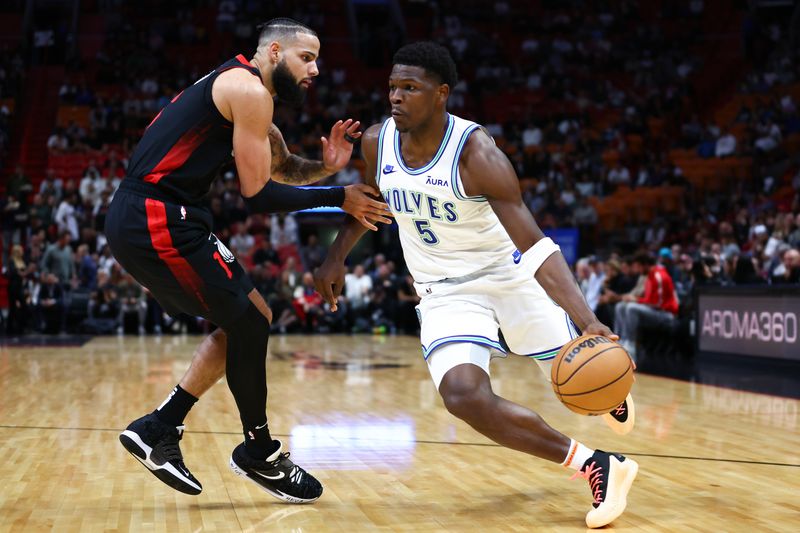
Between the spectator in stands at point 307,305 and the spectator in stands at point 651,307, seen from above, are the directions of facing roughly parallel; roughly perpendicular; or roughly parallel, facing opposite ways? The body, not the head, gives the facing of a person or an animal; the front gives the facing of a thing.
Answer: roughly perpendicular

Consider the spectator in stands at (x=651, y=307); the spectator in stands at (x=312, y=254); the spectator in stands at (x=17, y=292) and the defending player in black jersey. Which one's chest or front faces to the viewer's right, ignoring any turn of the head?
the defending player in black jersey

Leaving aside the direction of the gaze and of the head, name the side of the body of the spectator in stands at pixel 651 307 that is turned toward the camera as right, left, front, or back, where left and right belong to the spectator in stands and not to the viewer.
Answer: left

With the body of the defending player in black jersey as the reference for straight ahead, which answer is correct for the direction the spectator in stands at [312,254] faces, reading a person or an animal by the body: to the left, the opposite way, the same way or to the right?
to the right

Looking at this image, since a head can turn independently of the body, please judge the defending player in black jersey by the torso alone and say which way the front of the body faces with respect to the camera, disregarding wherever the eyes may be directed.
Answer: to the viewer's right

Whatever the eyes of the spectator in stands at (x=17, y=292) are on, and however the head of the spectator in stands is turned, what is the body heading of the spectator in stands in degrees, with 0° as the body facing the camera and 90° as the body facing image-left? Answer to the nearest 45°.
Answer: approximately 0°

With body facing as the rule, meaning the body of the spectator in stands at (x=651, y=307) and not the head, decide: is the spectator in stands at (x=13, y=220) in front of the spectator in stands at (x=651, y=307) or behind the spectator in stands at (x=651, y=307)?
in front

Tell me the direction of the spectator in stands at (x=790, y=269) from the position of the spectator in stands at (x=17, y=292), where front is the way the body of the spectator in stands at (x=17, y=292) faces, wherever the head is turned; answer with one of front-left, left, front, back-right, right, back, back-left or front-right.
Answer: front-left

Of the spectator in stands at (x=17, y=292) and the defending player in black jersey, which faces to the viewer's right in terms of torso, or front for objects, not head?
the defending player in black jersey

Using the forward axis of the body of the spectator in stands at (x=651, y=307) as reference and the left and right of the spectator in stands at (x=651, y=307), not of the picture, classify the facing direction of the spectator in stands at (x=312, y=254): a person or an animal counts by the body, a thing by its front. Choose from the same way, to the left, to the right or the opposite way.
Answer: to the left
